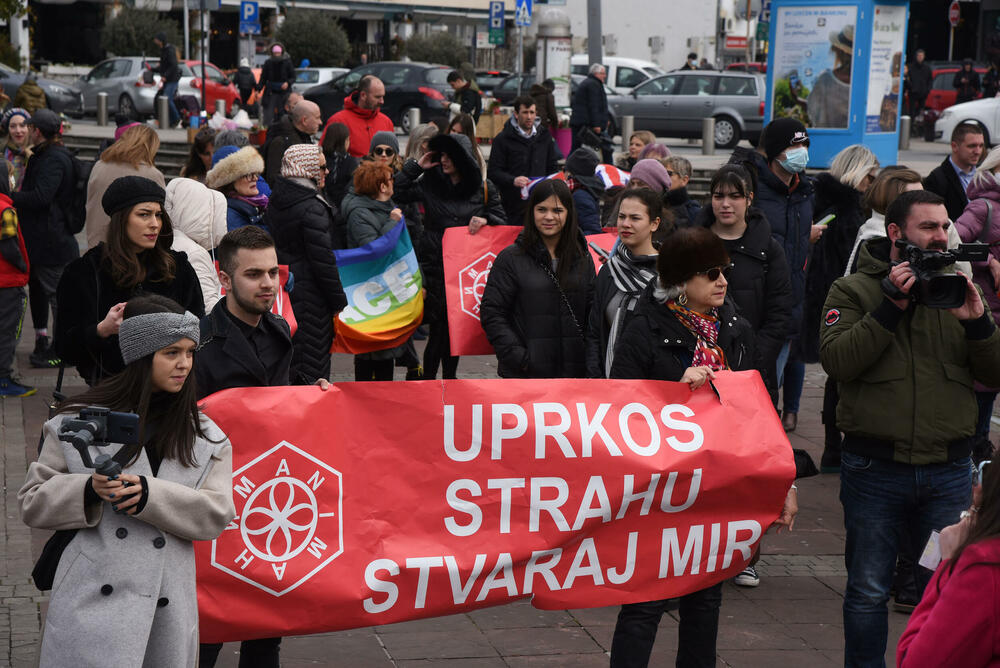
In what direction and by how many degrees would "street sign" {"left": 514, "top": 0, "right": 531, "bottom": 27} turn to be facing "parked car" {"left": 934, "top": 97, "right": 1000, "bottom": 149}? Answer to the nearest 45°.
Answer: approximately 90° to its left

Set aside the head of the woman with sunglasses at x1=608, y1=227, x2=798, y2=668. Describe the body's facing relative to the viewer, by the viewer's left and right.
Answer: facing the viewer and to the right of the viewer

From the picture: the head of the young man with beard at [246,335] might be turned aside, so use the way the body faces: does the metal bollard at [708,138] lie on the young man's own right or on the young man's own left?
on the young man's own left

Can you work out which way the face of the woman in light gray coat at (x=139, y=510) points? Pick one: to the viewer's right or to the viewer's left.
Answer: to the viewer's right

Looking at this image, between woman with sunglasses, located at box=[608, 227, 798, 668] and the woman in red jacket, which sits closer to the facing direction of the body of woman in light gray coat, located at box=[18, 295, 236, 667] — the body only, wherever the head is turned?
the woman in red jacket

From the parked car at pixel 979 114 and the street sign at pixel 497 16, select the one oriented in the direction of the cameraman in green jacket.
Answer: the street sign

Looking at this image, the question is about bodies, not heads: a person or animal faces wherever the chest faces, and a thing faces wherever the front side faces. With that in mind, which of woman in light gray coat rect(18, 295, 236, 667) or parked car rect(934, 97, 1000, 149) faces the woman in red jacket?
the woman in light gray coat

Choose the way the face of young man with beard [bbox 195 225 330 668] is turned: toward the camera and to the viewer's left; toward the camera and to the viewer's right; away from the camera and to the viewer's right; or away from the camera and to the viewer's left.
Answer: toward the camera and to the viewer's right

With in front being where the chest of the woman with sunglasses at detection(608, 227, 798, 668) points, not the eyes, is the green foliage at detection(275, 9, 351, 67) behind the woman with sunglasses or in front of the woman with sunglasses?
behind
